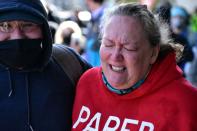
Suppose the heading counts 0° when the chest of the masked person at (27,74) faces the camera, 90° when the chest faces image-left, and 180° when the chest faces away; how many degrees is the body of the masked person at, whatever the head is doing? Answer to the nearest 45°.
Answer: approximately 0°
